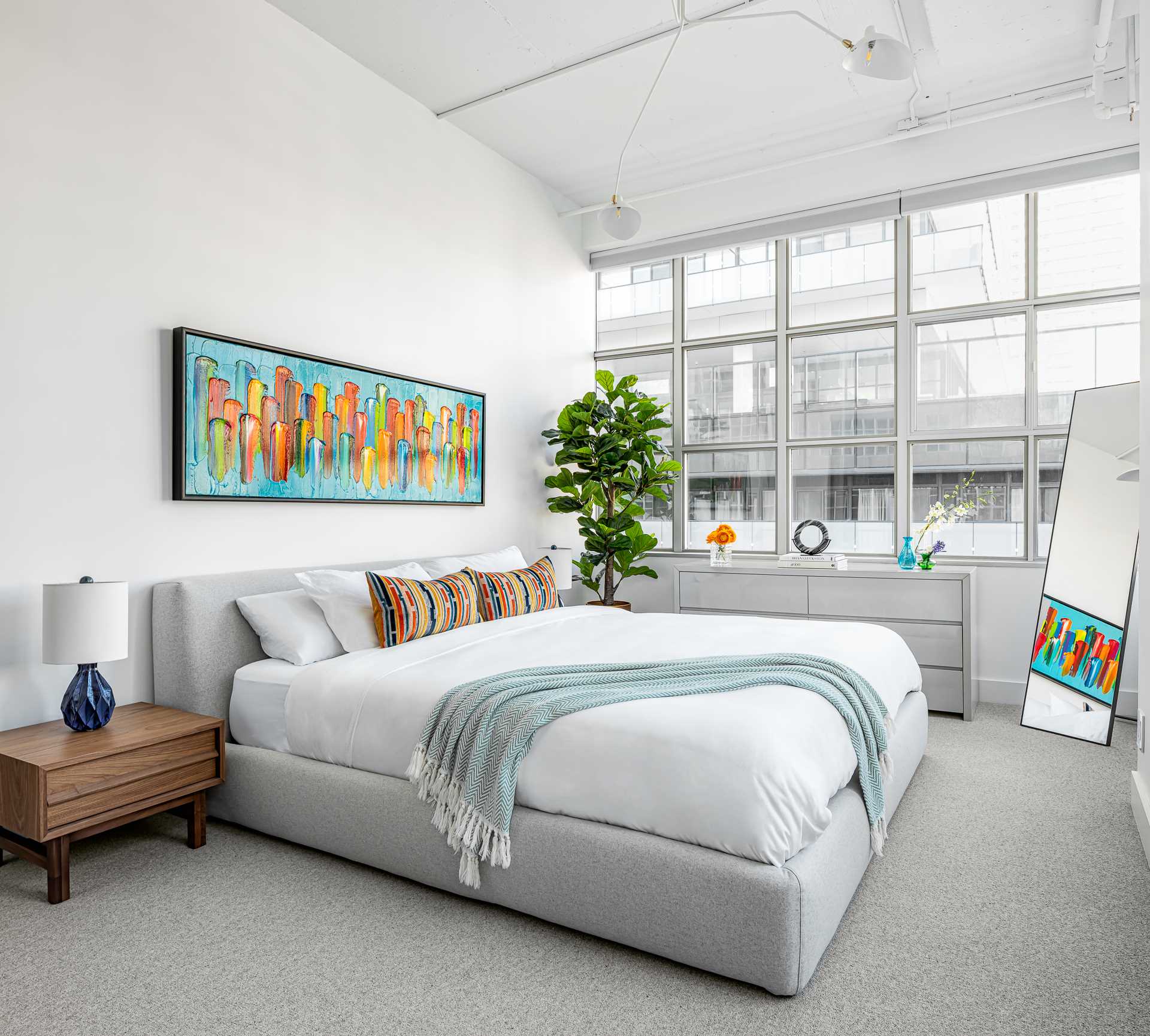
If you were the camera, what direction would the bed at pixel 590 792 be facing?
facing the viewer and to the right of the viewer

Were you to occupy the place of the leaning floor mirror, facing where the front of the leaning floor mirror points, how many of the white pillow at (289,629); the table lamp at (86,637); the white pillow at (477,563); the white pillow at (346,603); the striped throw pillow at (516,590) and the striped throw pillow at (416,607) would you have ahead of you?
6

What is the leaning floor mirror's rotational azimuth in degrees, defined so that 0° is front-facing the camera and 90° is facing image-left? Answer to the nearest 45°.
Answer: approximately 45°

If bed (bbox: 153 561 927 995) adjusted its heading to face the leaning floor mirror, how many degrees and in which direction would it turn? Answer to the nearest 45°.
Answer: approximately 90° to its left

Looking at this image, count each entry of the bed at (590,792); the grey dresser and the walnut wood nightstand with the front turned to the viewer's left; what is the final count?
0

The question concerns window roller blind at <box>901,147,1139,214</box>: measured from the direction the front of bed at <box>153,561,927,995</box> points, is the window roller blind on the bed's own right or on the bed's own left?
on the bed's own left

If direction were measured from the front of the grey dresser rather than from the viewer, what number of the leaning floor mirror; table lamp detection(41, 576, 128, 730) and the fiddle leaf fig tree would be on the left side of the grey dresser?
1

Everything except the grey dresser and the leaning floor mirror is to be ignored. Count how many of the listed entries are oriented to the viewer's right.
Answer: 0

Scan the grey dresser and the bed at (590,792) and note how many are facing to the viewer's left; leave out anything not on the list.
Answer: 0

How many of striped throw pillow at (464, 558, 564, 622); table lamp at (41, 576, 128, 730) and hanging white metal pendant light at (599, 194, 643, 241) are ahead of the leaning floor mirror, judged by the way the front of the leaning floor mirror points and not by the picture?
3

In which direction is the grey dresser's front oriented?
toward the camera

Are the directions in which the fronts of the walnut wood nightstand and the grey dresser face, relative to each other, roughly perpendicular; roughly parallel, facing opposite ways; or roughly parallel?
roughly perpendicular

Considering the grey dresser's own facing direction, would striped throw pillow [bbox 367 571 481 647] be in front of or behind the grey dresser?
in front
